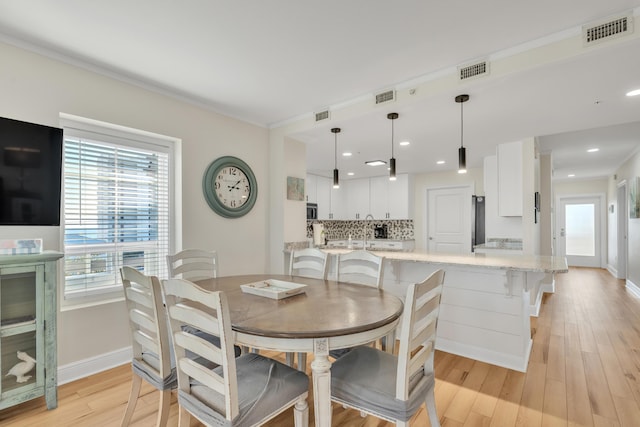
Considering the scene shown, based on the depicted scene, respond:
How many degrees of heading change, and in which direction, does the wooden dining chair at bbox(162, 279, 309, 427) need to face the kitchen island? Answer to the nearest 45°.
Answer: approximately 45° to its right

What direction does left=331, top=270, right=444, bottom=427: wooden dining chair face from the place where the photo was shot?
facing away from the viewer and to the left of the viewer

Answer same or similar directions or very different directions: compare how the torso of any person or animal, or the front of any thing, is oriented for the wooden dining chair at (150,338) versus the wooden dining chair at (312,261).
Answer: very different directions

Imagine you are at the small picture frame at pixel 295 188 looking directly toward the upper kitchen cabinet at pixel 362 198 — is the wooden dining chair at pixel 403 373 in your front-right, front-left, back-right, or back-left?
back-right

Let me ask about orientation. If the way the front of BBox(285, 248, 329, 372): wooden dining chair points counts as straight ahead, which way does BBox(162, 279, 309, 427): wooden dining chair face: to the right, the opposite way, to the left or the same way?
the opposite way

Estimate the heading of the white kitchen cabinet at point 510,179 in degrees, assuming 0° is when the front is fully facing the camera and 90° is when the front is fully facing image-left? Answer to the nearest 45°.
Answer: approximately 90°
